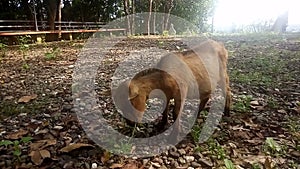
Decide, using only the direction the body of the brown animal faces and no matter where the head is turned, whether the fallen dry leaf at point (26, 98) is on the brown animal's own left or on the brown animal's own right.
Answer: on the brown animal's own right

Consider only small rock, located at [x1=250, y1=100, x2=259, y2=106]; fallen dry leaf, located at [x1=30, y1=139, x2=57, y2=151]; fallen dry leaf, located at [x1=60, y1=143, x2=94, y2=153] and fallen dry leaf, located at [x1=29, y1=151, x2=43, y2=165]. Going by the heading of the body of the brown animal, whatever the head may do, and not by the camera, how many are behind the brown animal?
1

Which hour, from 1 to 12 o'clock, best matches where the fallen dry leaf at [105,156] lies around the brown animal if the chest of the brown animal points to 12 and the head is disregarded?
The fallen dry leaf is roughly at 12 o'clock from the brown animal.

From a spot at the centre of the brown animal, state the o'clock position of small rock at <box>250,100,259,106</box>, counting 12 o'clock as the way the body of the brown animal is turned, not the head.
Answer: The small rock is roughly at 6 o'clock from the brown animal.

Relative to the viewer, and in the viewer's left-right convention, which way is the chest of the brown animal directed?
facing the viewer and to the left of the viewer

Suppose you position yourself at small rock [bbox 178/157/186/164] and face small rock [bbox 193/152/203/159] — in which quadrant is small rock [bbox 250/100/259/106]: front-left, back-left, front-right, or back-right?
front-left

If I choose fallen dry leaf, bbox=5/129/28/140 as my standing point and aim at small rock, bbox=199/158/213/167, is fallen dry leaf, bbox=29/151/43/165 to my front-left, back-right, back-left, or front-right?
front-right

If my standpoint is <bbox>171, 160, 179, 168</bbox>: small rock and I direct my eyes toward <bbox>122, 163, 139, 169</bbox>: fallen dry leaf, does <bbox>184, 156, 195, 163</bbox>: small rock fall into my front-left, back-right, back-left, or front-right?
back-right

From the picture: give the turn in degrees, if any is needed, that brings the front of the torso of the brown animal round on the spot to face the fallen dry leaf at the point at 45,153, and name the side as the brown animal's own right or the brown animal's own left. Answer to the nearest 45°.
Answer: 0° — it already faces it

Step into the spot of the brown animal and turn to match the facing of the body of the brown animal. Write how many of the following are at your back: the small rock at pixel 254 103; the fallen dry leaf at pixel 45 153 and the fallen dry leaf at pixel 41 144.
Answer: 1

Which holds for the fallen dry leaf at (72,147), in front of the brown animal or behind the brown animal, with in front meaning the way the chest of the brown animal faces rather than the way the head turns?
in front
